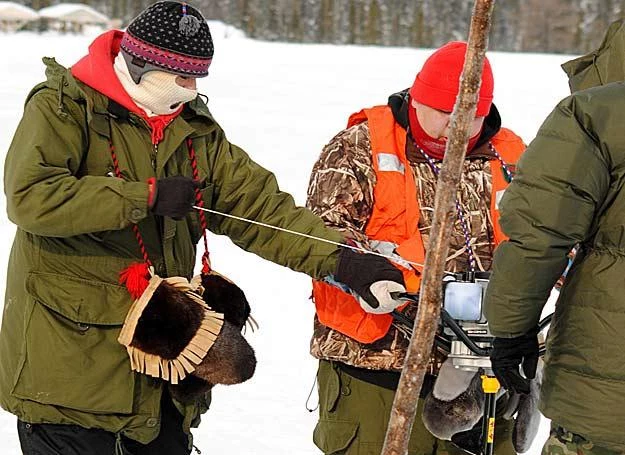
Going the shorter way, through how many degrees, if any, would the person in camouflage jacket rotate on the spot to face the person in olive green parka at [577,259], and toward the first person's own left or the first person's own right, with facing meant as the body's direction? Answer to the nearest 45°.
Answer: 0° — they already face them

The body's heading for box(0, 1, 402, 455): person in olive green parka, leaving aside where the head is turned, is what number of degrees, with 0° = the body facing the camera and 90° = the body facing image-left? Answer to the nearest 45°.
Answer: approximately 315°

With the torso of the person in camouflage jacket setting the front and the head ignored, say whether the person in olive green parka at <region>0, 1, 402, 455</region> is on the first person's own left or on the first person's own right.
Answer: on the first person's own right

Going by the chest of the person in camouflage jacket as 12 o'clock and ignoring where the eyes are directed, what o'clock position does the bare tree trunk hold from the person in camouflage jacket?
The bare tree trunk is roughly at 1 o'clock from the person in camouflage jacket.

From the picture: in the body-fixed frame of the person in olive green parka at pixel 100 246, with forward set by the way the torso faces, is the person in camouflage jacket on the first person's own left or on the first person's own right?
on the first person's own left

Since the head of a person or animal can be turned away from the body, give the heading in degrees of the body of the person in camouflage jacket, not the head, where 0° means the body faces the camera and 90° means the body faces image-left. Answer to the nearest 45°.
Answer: approximately 315°

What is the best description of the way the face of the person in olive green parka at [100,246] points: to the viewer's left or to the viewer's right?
to the viewer's right
